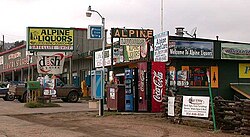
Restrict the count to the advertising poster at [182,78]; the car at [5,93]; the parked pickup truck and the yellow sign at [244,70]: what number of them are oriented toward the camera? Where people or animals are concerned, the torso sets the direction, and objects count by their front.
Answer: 2

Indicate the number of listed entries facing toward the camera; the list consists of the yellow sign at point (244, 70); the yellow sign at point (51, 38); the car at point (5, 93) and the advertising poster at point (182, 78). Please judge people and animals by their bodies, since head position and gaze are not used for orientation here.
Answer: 3

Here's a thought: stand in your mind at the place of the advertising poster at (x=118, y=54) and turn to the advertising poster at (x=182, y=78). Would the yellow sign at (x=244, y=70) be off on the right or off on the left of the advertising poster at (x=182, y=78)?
left

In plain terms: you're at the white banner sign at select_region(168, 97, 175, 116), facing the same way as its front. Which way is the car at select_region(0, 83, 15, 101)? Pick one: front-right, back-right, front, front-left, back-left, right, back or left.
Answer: back-right

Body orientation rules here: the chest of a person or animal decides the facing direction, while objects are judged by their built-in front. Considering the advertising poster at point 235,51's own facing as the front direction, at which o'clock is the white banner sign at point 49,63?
The white banner sign is roughly at 3 o'clock from the advertising poster.

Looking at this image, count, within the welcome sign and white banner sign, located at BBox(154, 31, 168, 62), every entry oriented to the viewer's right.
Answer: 0

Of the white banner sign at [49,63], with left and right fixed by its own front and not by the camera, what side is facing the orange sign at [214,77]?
left

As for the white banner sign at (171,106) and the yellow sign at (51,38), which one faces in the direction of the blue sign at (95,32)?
the yellow sign

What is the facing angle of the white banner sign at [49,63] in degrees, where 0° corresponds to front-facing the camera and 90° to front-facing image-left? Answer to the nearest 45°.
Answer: approximately 0°
